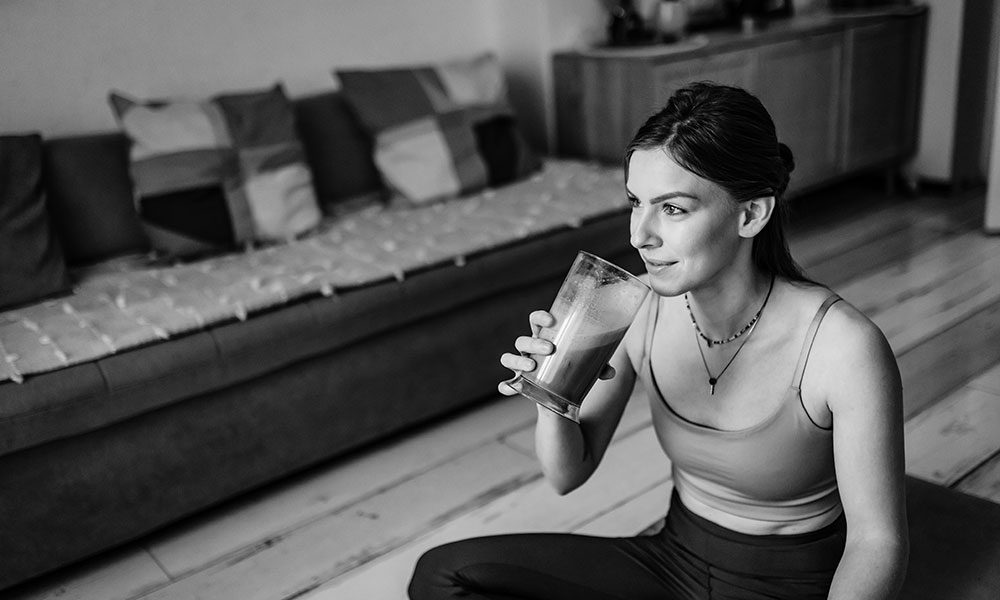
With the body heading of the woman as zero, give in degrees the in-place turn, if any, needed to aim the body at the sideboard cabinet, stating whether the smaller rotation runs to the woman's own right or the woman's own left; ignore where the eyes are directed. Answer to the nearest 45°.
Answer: approximately 135° to the woman's own right

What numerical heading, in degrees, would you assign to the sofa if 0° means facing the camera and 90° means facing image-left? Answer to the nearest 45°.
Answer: approximately 315°

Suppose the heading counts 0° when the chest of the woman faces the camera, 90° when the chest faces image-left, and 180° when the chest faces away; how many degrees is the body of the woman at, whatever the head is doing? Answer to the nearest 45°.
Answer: approximately 45°
